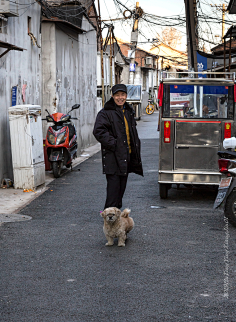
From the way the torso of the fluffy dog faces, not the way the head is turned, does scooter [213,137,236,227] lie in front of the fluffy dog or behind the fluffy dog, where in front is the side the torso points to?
behind

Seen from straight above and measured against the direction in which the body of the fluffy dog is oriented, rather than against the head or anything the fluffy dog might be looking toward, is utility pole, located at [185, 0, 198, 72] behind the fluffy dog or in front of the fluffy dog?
behind

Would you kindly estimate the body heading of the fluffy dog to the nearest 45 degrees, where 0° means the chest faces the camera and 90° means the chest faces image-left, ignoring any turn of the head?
approximately 45°

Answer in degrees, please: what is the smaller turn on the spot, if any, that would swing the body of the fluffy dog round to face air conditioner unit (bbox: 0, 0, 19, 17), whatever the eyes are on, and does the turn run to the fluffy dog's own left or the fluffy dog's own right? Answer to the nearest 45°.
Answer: approximately 90° to the fluffy dog's own right
